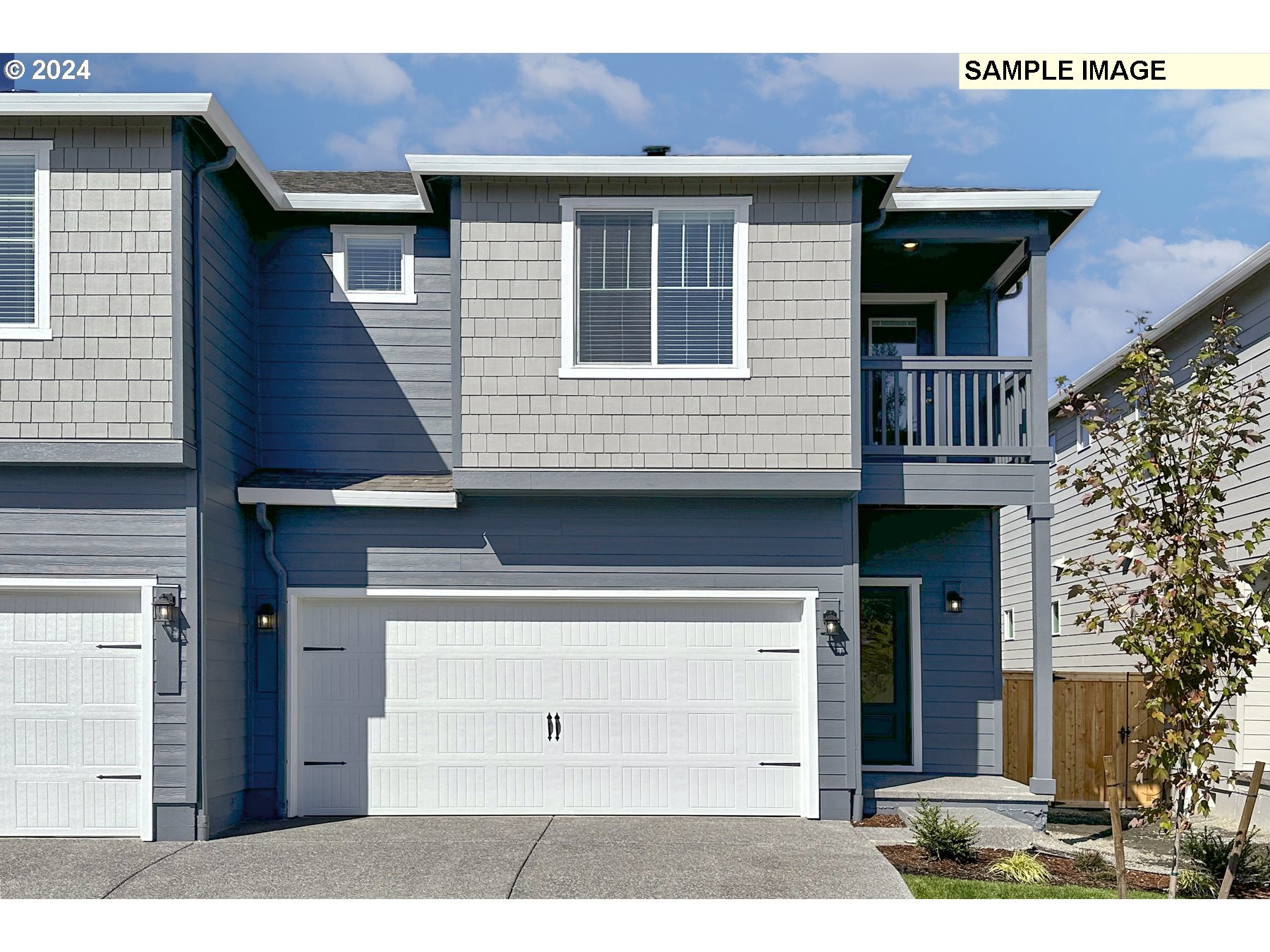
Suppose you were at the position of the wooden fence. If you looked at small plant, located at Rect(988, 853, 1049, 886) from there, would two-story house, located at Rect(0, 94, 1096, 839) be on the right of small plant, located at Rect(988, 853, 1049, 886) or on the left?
right

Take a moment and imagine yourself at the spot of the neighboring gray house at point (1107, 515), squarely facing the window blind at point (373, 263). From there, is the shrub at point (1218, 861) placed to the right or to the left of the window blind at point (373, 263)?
left

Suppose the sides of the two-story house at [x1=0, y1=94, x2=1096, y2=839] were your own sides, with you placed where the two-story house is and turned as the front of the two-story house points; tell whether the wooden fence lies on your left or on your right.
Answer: on your left

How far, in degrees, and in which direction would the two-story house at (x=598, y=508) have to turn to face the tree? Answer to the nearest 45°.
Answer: approximately 45° to its left

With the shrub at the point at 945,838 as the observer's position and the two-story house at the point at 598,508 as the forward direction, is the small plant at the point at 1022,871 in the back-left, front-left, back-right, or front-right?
back-left

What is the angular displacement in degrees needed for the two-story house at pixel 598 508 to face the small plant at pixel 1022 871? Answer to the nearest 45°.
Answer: approximately 45° to its left

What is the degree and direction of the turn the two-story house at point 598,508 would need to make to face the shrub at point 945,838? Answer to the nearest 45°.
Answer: approximately 45° to its left

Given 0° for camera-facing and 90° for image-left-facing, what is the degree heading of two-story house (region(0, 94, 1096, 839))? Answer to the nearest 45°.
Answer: approximately 0°

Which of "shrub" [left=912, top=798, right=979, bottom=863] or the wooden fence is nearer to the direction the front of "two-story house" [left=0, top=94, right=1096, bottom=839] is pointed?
the shrub

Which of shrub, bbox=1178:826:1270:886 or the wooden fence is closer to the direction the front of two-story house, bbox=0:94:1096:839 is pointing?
the shrub

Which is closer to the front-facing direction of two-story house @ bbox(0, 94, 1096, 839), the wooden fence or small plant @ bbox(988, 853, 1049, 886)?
the small plant

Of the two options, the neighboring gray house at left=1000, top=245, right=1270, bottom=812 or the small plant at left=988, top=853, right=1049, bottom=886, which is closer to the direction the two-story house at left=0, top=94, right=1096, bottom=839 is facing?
the small plant
